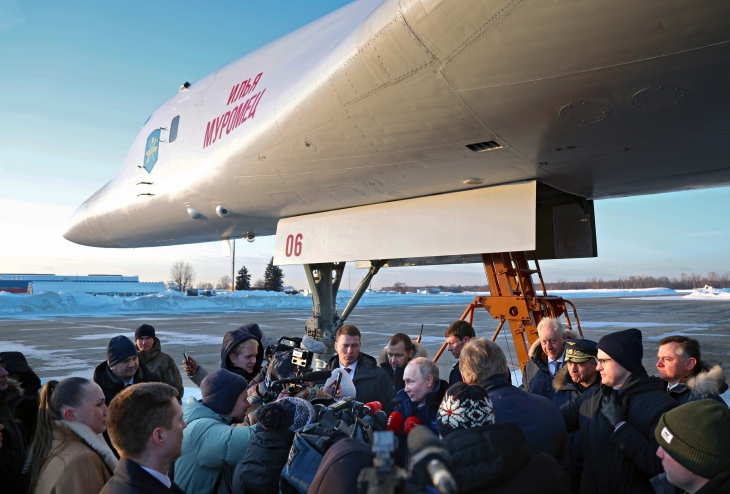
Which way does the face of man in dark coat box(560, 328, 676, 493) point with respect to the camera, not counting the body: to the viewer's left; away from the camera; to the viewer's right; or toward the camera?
to the viewer's left

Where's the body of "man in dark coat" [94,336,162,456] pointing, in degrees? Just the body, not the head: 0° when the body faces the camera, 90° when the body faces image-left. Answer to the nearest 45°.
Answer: approximately 315°

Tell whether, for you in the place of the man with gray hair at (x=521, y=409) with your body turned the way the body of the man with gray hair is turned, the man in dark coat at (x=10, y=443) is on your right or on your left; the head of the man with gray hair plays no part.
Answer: on your left

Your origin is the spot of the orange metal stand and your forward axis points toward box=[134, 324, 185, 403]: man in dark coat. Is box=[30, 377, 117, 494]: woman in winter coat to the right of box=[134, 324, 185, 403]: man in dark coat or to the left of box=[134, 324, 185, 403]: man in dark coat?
left

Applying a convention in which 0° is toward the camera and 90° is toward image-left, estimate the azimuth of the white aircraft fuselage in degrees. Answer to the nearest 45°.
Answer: approximately 135°

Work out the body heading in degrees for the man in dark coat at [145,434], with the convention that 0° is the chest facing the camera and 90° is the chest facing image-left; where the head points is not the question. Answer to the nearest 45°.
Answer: approximately 225°

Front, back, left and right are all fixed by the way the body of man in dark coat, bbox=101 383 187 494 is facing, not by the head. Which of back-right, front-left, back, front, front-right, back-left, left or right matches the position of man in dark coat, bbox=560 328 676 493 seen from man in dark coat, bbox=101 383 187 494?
front-right

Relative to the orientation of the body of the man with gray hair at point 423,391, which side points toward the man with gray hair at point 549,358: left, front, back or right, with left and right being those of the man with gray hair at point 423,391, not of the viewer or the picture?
back

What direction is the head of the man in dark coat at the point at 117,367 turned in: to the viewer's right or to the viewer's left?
to the viewer's right

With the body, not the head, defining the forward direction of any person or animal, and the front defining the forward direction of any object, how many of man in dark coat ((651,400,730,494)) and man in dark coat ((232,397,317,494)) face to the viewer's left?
1

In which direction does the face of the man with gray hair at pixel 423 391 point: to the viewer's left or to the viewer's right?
to the viewer's left
